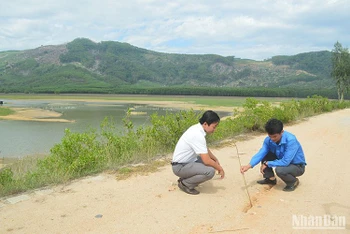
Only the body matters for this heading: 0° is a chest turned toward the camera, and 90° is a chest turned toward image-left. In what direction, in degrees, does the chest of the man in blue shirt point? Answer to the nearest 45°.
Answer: approximately 45°

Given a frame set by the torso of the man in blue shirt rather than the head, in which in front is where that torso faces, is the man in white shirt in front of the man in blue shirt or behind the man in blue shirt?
in front

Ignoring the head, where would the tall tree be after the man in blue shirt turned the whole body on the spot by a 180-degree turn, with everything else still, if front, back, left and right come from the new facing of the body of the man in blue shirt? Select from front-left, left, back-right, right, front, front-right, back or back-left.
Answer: front-left

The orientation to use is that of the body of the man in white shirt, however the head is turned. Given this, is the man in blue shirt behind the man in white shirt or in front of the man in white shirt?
in front

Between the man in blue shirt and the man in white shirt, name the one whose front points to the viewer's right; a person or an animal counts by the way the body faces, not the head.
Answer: the man in white shirt

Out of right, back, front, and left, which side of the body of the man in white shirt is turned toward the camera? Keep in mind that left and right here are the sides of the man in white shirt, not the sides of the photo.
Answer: right

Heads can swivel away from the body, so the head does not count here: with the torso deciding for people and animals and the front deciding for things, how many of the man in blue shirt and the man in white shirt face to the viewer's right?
1
